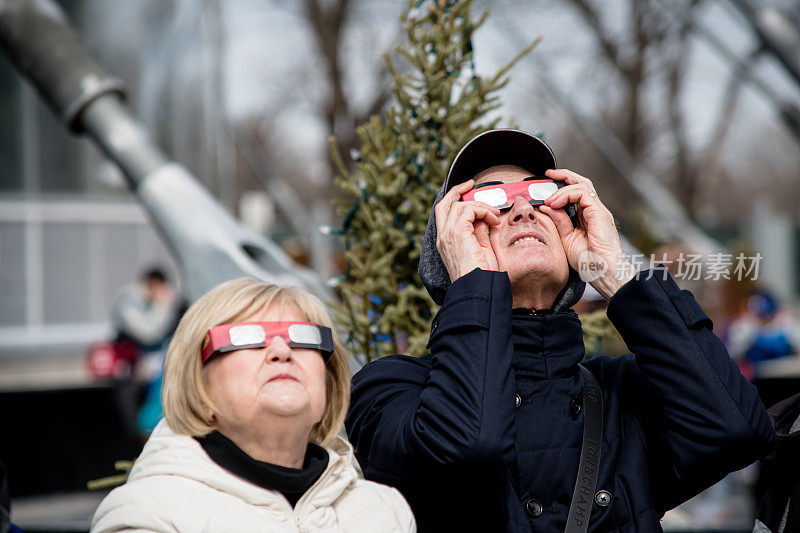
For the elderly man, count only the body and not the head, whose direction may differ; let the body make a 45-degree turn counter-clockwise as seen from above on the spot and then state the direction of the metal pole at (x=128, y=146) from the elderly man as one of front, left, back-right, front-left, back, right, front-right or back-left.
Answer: back

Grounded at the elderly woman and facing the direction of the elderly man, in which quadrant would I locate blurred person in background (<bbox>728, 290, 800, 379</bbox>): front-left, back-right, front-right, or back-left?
front-left

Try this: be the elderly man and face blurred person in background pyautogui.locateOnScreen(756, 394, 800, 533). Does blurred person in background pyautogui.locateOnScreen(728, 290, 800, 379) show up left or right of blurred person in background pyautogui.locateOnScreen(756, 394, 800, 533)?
left

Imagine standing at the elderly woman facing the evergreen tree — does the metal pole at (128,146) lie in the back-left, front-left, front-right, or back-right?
front-left

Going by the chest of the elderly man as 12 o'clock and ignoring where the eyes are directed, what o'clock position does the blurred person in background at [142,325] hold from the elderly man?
The blurred person in background is roughly at 5 o'clock from the elderly man.

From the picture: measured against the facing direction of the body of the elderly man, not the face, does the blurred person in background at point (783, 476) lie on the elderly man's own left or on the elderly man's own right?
on the elderly man's own left

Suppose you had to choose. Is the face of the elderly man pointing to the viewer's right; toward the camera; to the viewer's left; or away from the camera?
toward the camera

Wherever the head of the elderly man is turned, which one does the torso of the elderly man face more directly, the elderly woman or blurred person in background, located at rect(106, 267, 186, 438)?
the elderly woman

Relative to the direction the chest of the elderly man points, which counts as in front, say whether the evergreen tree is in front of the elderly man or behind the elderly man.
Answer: behind

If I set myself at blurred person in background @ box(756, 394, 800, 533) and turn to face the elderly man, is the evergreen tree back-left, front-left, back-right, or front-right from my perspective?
front-right

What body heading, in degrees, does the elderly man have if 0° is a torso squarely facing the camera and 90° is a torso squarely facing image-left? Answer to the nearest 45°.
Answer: approximately 0°

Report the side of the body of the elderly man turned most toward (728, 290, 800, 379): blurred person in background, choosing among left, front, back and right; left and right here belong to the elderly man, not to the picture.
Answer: back
